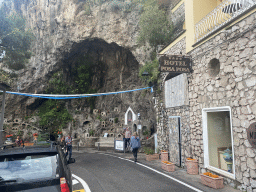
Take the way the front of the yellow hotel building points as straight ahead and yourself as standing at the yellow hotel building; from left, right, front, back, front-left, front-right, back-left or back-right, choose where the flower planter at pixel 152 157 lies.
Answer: right

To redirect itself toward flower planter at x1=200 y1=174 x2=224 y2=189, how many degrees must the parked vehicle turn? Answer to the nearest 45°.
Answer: approximately 90° to its right

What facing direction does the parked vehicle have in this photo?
away from the camera

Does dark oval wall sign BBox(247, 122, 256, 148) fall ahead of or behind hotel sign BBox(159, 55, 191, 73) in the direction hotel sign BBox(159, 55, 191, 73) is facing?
ahead

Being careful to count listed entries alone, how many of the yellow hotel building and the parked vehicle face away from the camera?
1

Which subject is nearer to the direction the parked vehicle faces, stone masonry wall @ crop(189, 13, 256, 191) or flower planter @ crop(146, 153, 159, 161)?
the flower planter

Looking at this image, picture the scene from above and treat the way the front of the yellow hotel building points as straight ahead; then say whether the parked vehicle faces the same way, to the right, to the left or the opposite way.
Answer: to the right

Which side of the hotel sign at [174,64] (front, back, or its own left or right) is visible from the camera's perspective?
front

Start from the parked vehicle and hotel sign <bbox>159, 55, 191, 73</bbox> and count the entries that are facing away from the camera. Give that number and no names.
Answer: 1

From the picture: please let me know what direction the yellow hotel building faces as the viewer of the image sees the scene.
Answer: facing the viewer and to the left of the viewer
